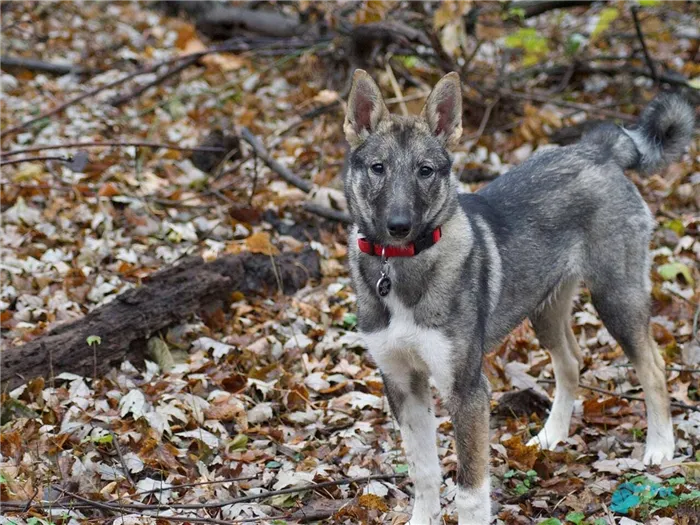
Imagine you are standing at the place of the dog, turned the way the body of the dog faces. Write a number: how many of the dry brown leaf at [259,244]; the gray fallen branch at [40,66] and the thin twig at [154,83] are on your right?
3

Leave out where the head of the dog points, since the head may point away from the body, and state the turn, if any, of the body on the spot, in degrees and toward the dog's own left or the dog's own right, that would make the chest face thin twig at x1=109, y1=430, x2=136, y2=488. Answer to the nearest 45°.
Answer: approximately 45° to the dog's own right

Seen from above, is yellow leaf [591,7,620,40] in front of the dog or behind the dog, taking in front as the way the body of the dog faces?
behind

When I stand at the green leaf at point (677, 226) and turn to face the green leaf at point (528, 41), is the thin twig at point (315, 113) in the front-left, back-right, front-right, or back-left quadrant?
front-left

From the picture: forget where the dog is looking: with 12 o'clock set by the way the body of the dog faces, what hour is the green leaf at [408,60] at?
The green leaf is roughly at 4 o'clock from the dog.

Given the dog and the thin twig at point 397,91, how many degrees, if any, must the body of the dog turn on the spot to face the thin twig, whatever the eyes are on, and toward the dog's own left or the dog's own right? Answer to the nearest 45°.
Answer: approximately 135° to the dog's own right

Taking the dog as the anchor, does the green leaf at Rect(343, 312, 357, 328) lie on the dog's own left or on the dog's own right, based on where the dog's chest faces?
on the dog's own right

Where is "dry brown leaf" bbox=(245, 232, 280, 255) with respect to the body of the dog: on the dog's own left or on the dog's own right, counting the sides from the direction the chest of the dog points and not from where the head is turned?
on the dog's own right

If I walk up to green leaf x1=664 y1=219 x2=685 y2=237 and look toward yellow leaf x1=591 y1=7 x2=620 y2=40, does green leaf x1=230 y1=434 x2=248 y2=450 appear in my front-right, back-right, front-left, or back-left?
back-left

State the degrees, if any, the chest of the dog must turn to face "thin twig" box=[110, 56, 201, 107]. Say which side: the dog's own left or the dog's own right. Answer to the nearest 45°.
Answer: approximately 90° to the dog's own right

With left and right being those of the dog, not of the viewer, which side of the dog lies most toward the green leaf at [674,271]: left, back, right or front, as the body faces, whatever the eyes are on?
back

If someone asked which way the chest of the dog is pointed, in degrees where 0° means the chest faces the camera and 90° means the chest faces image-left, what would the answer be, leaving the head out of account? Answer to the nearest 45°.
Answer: approximately 45°

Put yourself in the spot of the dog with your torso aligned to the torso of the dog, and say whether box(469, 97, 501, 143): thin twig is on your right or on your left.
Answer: on your right

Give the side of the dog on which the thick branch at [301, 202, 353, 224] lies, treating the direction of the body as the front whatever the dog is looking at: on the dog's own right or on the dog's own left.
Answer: on the dog's own right
